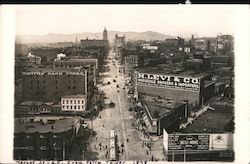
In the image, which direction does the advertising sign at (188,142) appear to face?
toward the camera
